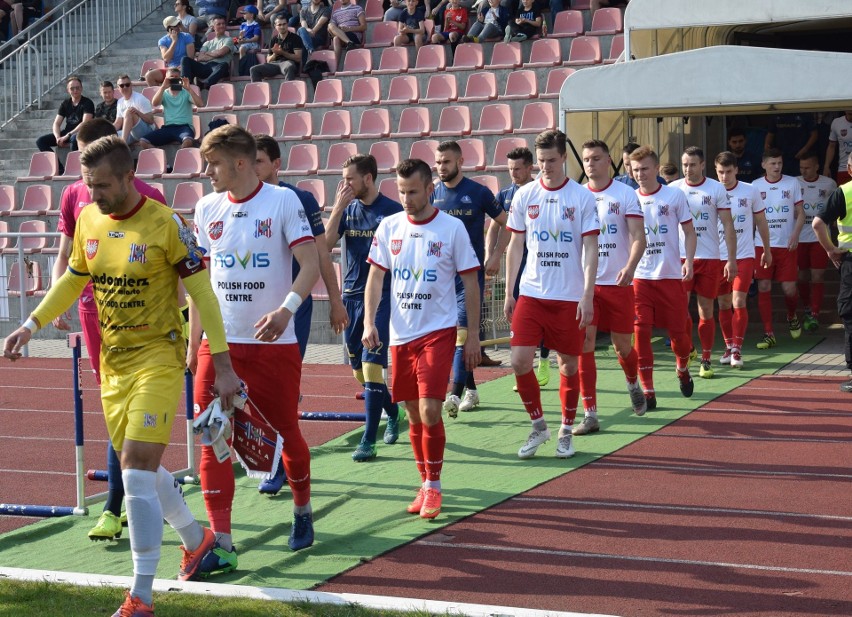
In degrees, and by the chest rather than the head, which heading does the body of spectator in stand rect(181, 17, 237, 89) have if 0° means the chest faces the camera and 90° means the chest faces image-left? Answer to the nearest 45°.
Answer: approximately 45°

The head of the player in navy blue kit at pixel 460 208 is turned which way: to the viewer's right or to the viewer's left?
to the viewer's left

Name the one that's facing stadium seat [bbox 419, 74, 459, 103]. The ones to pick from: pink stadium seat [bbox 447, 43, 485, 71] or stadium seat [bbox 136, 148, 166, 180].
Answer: the pink stadium seat

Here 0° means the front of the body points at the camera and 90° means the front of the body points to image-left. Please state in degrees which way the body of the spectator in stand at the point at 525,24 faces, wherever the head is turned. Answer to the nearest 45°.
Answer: approximately 45°

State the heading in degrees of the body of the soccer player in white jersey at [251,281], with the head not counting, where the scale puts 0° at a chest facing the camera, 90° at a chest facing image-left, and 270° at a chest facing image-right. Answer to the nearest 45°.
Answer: approximately 45°

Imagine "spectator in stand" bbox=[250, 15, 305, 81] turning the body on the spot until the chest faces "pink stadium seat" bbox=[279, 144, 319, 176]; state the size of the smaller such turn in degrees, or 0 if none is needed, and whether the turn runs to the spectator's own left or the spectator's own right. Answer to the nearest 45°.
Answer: approximately 45° to the spectator's own left

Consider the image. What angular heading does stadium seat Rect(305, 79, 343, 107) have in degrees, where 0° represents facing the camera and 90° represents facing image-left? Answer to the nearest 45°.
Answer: approximately 45°

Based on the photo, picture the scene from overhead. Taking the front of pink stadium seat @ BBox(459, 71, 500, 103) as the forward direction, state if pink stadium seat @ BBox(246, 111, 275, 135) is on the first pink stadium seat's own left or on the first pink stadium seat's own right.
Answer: on the first pink stadium seat's own right

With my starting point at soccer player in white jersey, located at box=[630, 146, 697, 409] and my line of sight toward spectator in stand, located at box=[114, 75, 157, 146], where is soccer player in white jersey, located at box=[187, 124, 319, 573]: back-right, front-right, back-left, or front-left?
back-left

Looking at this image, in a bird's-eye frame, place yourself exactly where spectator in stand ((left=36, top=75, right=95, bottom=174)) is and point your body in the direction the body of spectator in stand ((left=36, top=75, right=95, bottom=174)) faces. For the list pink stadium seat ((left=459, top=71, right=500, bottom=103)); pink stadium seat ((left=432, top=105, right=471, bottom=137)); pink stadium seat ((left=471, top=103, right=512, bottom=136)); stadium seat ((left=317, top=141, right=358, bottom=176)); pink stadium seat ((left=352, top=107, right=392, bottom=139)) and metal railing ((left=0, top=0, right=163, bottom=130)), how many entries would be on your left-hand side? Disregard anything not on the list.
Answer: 5

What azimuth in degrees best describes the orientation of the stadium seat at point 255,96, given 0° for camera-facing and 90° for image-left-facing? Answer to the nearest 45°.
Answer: approximately 45°

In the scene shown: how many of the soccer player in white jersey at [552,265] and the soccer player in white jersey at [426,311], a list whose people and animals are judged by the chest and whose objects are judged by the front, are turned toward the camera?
2
